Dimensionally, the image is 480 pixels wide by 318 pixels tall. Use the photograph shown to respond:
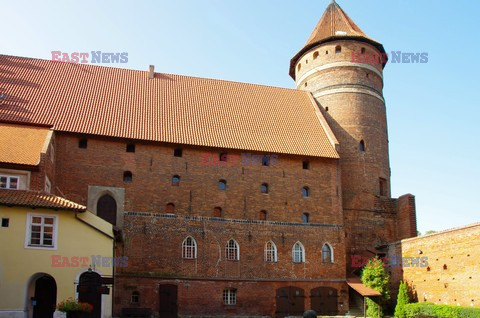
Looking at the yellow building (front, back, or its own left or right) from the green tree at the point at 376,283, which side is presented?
left

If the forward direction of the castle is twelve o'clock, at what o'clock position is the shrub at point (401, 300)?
The shrub is roughly at 9 o'clock from the castle.

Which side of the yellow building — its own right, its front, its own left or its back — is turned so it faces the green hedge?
left

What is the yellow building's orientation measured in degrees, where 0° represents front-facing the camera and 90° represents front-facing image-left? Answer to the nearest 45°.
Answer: approximately 0°

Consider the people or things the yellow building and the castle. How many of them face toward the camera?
2

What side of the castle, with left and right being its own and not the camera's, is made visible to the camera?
front

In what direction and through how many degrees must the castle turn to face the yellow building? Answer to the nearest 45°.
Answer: approximately 45° to its right

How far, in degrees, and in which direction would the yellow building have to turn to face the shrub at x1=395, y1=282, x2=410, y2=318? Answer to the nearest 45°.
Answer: approximately 90° to its left

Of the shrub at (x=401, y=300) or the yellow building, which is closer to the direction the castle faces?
the yellow building
